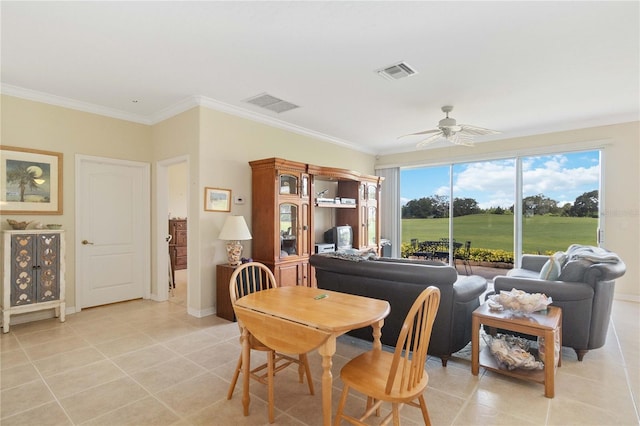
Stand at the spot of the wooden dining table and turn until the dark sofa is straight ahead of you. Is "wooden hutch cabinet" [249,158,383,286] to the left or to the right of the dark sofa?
left

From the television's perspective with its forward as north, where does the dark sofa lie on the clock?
The dark sofa is roughly at 1 o'clock from the television.

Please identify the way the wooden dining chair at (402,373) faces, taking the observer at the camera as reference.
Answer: facing away from the viewer and to the left of the viewer

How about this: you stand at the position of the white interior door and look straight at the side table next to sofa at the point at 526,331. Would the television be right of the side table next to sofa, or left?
left

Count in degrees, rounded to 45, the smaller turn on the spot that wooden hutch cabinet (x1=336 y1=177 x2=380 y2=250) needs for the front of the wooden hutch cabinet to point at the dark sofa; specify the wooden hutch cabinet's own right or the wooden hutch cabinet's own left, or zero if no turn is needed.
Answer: approximately 45° to the wooden hutch cabinet's own right

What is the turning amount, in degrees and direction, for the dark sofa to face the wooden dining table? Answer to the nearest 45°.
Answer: approximately 180°

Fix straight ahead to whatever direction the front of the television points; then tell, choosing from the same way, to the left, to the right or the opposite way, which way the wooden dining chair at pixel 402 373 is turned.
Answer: the opposite way

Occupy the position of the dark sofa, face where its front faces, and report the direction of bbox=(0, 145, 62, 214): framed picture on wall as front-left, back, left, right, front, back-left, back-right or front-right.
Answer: back-left

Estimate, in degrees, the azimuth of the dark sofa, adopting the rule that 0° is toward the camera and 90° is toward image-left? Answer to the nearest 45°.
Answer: approximately 225°

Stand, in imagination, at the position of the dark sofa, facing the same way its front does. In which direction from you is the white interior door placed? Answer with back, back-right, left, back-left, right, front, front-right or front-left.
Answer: back-left

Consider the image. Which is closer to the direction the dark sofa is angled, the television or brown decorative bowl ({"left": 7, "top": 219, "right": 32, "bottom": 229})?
the television
